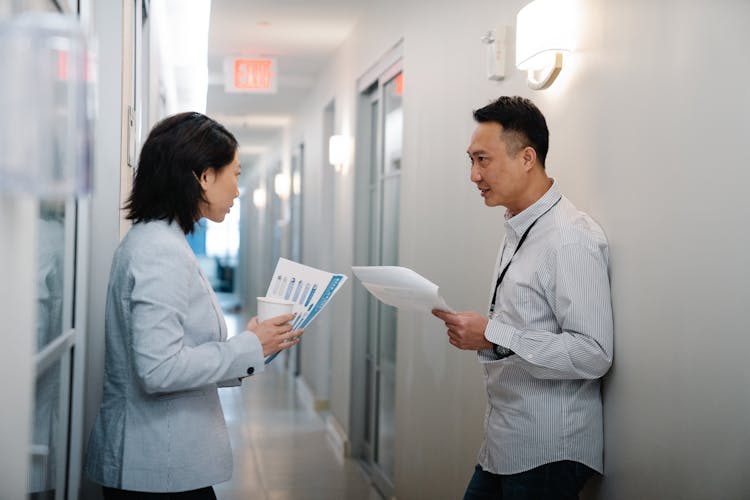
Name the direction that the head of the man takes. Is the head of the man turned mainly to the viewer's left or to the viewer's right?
to the viewer's left

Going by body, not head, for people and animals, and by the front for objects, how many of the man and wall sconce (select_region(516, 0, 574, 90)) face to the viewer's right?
0

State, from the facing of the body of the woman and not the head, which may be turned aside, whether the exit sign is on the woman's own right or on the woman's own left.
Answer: on the woman's own left

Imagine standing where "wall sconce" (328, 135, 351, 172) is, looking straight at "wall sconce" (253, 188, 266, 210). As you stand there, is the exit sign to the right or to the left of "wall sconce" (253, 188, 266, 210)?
left

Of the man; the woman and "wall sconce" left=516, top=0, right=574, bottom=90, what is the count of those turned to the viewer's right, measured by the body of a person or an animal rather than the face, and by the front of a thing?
1

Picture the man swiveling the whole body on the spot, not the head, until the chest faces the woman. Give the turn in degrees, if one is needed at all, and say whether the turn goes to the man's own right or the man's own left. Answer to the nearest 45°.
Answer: approximately 45° to the man's own left

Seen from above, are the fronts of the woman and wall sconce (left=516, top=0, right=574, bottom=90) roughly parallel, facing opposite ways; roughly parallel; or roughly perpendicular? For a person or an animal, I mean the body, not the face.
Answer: roughly parallel, facing opposite ways

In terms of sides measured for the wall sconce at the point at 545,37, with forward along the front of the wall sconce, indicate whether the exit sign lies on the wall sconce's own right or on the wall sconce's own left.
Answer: on the wall sconce's own right

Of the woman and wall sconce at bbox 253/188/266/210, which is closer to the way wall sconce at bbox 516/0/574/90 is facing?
the woman

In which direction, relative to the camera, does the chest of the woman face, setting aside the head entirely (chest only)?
to the viewer's right

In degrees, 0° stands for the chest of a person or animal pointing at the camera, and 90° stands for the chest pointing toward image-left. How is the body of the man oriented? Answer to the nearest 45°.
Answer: approximately 90°

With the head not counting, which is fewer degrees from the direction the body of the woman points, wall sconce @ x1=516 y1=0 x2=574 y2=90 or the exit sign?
the wall sconce

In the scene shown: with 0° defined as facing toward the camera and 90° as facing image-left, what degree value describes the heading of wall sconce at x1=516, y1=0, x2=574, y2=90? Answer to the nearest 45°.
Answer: approximately 45°
